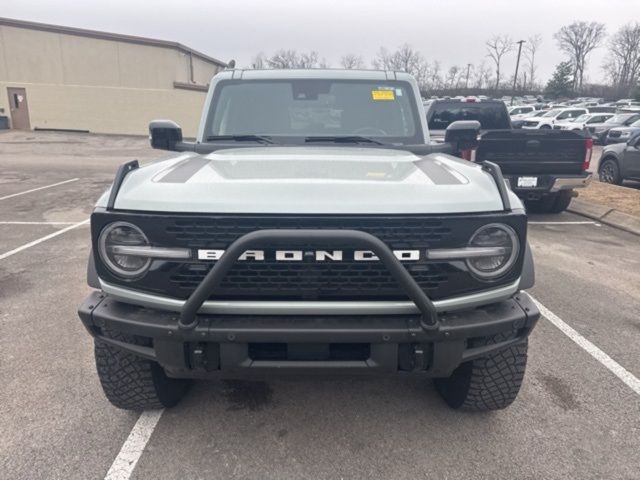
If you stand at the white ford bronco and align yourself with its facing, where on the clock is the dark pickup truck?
The dark pickup truck is roughly at 7 o'clock from the white ford bronco.

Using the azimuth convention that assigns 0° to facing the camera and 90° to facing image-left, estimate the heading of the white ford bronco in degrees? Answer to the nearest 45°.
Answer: approximately 0°

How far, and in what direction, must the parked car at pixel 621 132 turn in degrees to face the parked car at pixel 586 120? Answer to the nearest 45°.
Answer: approximately 135° to its right

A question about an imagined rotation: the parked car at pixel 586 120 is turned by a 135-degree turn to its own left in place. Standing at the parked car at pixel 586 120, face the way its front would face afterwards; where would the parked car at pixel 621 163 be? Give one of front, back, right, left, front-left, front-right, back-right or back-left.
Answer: right

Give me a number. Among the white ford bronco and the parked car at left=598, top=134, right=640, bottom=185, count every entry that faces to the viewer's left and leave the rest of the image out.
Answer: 1

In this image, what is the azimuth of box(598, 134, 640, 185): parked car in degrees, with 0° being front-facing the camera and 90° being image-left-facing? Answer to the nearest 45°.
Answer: approximately 90°

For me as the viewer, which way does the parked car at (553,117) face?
facing the viewer and to the left of the viewer

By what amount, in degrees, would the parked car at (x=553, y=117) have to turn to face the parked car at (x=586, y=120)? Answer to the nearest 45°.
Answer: approximately 90° to its left
